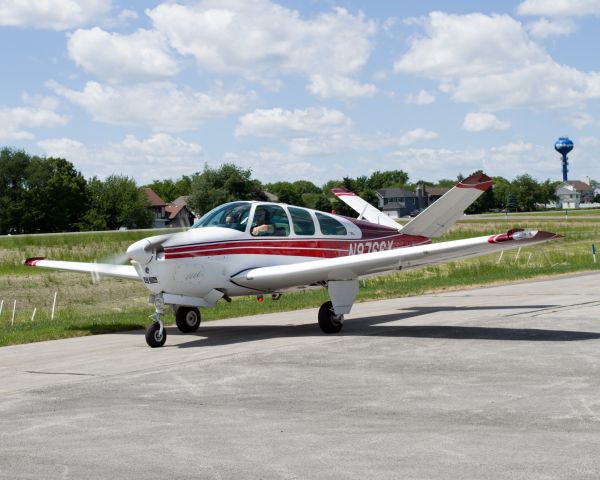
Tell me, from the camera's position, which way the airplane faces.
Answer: facing the viewer and to the left of the viewer
